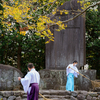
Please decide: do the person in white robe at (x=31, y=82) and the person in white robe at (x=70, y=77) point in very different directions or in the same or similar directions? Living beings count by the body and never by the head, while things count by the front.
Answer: very different directions
